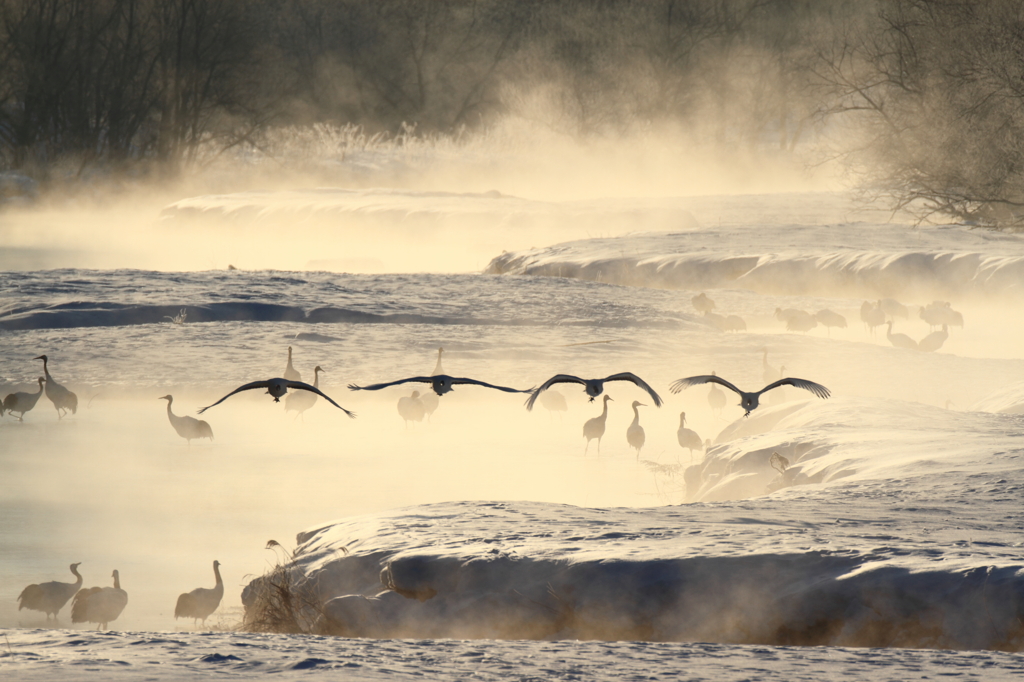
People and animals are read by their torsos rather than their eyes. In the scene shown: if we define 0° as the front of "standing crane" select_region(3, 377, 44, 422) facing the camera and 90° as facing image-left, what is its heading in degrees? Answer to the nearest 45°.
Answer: approximately 270°

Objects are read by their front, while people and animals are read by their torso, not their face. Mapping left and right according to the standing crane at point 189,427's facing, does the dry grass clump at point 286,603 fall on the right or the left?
on its left

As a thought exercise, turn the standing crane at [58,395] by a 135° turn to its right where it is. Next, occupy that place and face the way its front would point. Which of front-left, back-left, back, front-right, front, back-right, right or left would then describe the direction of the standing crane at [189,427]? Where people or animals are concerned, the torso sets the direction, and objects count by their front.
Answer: right

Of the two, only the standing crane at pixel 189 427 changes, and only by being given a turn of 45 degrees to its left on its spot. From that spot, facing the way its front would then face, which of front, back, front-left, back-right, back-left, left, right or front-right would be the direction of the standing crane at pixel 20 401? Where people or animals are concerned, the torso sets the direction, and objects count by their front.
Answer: right

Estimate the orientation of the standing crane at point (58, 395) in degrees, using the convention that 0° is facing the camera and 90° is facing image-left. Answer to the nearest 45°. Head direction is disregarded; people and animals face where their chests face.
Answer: approximately 90°

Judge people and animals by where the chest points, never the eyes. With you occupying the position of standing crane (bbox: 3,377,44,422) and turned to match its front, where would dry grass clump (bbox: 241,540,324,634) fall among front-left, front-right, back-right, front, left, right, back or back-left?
right

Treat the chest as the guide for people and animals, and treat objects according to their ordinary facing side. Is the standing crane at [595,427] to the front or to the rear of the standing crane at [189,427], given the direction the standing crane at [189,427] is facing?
to the rear

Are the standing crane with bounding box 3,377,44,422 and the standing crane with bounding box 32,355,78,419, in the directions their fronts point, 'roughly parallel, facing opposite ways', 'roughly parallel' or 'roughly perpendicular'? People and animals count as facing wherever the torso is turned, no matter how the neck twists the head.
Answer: roughly parallel, facing opposite ways

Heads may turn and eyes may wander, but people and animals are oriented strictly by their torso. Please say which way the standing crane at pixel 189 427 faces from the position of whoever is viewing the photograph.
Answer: facing to the left of the viewer

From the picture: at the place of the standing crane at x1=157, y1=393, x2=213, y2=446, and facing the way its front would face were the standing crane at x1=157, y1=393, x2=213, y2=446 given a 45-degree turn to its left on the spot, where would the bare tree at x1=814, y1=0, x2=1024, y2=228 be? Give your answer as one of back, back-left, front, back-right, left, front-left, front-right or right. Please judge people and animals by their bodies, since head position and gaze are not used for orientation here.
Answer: back

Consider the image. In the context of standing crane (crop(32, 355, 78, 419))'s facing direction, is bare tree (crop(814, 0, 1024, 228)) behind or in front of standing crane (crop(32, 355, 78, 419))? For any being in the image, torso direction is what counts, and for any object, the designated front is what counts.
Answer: behind

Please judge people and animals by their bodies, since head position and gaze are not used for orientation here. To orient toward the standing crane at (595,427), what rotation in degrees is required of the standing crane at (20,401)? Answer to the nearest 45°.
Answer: approximately 45° to its right

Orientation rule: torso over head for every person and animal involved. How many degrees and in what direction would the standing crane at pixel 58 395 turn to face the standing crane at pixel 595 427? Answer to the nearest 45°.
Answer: approximately 135° to its left

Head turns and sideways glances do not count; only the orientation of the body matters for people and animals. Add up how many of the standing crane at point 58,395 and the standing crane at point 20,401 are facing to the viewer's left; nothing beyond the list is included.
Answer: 1
